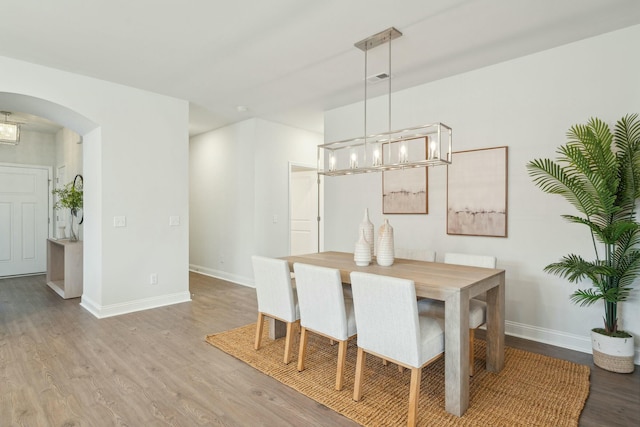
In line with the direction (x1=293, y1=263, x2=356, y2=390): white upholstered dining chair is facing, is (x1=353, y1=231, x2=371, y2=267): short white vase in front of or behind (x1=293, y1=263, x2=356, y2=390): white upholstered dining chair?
in front

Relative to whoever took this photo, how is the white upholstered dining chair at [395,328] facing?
facing away from the viewer and to the right of the viewer

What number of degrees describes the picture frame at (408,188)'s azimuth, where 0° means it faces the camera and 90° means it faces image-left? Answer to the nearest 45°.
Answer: approximately 45°

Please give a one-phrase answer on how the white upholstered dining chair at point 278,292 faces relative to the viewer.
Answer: facing away from the viewer and to the right of the viewer

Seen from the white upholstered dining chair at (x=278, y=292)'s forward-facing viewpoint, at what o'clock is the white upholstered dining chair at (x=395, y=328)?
the white upholstered dining chair at (x=395, y=328) is roughly at 3 o'clock from the white upholstered dining chair at (x=278, y=292).

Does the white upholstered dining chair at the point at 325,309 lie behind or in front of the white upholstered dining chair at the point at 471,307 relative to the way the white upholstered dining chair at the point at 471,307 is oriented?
in front

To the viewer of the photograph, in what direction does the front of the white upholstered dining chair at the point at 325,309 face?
facing away from the viewer and to the right of the viewer

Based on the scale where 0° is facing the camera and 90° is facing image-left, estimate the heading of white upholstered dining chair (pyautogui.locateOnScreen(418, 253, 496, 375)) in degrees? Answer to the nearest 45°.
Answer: approximately 45°

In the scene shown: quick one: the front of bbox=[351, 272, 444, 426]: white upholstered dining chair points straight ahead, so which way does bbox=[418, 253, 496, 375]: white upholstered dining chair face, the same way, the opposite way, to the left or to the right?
the opposite way

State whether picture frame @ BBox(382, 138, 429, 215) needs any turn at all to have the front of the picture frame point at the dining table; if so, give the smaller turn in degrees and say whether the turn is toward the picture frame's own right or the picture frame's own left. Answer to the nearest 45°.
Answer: approximately 45° to the picture frame's own left

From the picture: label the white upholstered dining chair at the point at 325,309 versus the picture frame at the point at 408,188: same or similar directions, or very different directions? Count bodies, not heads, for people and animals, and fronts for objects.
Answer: very different directions

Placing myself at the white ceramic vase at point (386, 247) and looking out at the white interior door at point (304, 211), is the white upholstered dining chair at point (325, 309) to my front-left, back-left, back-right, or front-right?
back-left

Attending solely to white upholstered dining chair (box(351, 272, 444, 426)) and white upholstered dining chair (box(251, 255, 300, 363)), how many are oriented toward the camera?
0
